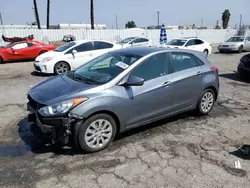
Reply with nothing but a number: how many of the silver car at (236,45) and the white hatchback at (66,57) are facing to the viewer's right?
0

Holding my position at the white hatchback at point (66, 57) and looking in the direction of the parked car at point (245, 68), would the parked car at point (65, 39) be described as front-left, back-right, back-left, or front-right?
back-left

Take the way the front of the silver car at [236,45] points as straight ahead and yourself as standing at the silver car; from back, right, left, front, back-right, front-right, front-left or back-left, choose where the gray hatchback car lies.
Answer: front-left

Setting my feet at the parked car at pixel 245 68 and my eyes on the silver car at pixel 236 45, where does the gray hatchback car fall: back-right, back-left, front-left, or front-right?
back-left

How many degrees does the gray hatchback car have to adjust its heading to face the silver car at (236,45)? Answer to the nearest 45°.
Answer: approximately 180°

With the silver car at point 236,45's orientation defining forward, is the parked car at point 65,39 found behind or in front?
in front

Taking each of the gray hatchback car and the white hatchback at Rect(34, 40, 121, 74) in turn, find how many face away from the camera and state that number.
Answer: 0

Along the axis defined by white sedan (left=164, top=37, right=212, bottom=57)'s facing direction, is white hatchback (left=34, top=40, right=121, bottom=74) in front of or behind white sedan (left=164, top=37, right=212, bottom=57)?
in front

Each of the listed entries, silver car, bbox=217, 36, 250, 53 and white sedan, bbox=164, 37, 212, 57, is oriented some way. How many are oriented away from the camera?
0

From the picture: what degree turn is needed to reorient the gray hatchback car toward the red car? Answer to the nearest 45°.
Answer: approximately 90° to its right

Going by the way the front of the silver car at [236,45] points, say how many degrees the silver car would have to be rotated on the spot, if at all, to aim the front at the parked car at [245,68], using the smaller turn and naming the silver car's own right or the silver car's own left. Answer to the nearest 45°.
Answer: approximately 45° to the silver car's own left

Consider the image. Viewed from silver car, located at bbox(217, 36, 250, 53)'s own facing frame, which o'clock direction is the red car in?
The red car is roughly at 12 o'clock from the silver car.

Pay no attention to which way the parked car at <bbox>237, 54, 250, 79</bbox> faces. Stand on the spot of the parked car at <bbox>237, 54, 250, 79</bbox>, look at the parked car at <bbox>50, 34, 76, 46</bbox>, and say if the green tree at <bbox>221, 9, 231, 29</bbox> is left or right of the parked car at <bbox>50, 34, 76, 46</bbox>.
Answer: right

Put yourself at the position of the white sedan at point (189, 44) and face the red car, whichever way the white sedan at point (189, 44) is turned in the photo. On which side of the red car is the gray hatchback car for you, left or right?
left

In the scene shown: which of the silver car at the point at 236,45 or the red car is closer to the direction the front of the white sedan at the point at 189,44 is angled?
the red car
